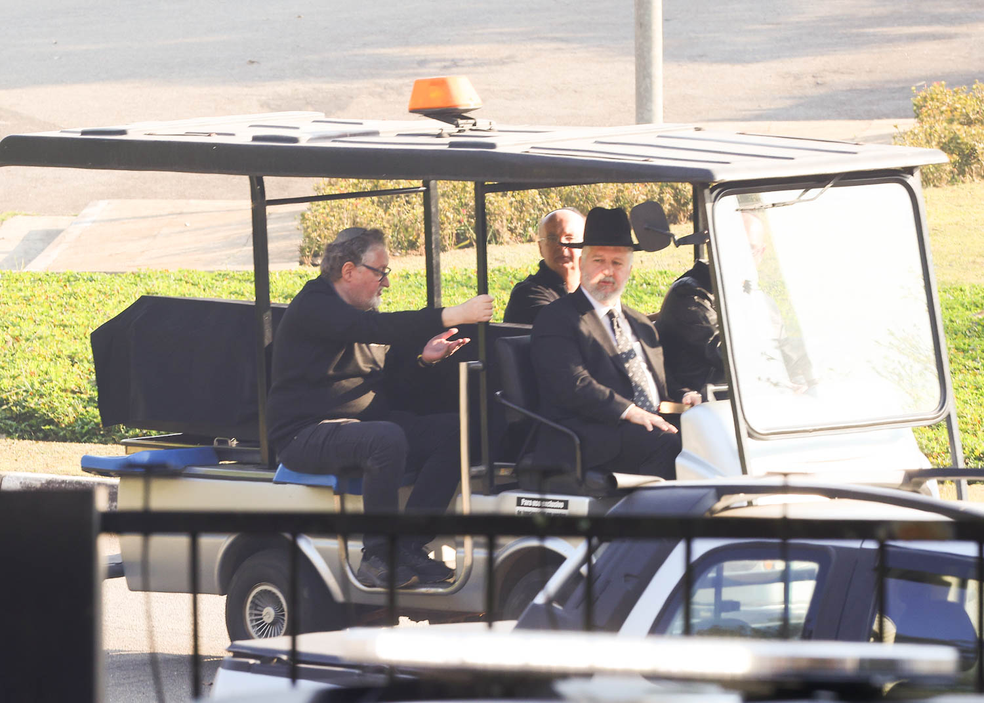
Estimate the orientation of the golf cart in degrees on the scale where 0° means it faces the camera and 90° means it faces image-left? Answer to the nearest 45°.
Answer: approximately 315°

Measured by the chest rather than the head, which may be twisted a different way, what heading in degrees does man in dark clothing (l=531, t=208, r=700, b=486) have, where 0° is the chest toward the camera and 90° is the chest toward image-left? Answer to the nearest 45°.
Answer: approximately 315°

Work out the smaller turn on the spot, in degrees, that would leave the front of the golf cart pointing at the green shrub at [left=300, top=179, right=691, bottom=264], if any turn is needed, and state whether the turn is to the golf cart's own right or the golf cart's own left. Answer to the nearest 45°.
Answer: approximately 135° to the golf cart's own left

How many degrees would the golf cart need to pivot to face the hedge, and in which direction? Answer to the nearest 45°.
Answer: approximately 90° to its left

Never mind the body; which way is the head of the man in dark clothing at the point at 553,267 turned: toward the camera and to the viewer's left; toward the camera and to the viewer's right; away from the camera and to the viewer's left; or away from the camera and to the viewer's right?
toward the camera and to the viewer's right

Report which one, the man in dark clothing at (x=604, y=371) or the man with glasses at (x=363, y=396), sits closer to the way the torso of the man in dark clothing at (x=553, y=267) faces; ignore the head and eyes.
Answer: the man in dark clothing

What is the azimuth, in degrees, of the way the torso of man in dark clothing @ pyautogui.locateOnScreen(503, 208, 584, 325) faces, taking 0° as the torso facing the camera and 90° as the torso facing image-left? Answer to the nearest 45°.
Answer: approximately 315°

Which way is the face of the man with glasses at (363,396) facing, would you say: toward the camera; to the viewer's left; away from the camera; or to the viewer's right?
to the viewer's right

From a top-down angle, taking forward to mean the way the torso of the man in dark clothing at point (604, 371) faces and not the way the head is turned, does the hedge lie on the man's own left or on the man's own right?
on the man's own left

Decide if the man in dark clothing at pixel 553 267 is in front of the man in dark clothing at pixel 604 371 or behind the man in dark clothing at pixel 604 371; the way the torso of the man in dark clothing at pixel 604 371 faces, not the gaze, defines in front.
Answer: behind
